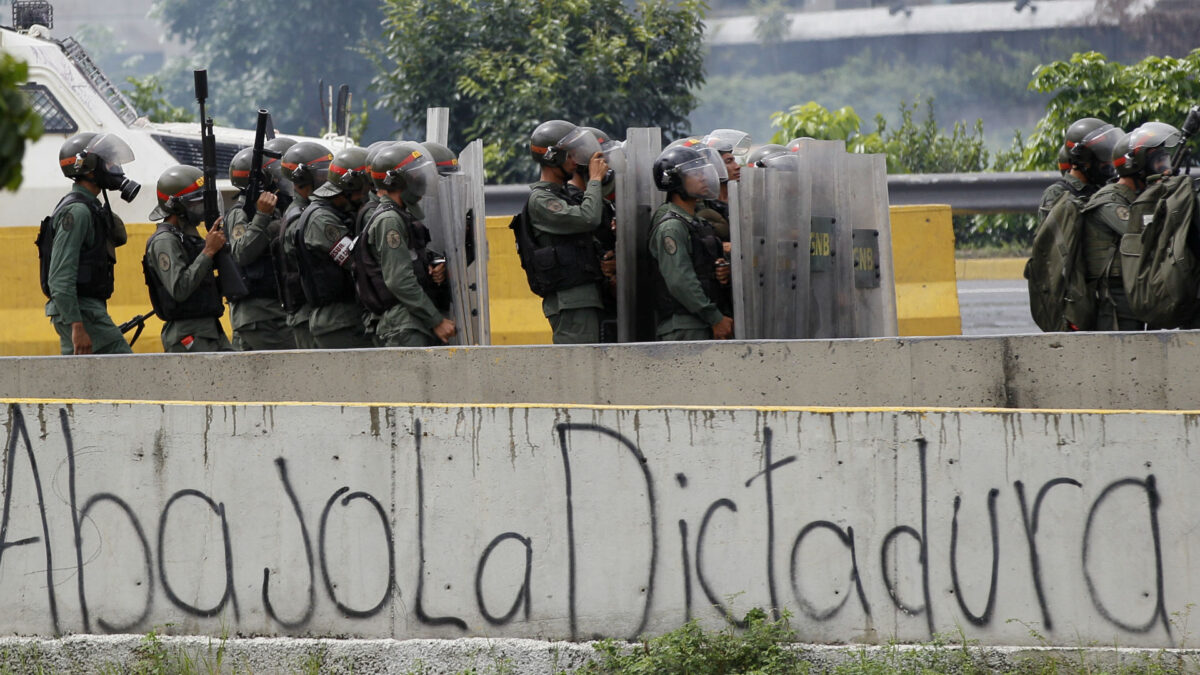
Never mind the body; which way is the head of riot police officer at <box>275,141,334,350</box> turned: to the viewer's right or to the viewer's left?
to the viewer's right

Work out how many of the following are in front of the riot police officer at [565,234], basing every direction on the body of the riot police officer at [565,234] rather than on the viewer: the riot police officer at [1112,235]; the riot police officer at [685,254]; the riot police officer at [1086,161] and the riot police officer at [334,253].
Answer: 3

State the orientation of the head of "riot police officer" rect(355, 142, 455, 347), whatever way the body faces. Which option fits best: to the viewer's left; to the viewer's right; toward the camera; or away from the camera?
to the viewer's right

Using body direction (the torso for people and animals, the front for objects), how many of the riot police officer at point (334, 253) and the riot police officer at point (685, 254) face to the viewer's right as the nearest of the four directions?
2

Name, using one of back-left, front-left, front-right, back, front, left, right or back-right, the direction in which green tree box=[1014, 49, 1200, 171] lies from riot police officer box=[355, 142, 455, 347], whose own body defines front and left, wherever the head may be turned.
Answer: front-left

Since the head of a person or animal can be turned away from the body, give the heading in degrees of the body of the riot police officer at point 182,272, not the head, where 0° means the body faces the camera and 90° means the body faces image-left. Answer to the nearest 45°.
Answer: approximately 270°

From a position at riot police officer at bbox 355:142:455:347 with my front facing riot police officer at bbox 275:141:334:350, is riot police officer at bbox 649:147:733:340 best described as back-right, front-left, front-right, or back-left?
back-right

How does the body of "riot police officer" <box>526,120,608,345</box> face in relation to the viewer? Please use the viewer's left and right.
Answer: facing to the right of the viewer

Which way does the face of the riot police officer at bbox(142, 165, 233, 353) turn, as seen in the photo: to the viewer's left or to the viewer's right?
to the viewer's right

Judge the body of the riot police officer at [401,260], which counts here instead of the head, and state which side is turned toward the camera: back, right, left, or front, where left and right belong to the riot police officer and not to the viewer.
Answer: right

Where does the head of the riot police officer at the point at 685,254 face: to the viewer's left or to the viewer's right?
to the viewer's right

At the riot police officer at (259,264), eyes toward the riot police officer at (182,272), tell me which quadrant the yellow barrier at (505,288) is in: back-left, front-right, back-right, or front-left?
back-right

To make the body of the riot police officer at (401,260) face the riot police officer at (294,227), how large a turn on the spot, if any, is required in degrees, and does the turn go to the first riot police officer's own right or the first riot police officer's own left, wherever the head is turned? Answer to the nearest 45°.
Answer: approximately 135° to the first riot police officer's own left

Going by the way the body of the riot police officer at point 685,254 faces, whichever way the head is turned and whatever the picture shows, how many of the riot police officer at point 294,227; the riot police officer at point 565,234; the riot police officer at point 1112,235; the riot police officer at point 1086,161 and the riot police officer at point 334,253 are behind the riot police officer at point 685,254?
3

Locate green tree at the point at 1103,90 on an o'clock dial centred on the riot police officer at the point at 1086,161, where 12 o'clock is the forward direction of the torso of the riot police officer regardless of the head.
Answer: The green tree is roughly at 9 o'clock from the riot police officer.

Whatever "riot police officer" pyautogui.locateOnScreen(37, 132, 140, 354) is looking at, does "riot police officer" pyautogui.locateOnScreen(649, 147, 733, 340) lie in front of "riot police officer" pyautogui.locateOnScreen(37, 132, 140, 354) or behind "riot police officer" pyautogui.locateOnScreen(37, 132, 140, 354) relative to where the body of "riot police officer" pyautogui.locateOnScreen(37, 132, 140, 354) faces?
in front

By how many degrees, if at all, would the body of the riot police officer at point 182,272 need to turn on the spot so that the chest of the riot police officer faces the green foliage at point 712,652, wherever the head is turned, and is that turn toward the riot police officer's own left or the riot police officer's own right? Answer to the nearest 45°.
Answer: approximately 45° to the riot police officer's own right
